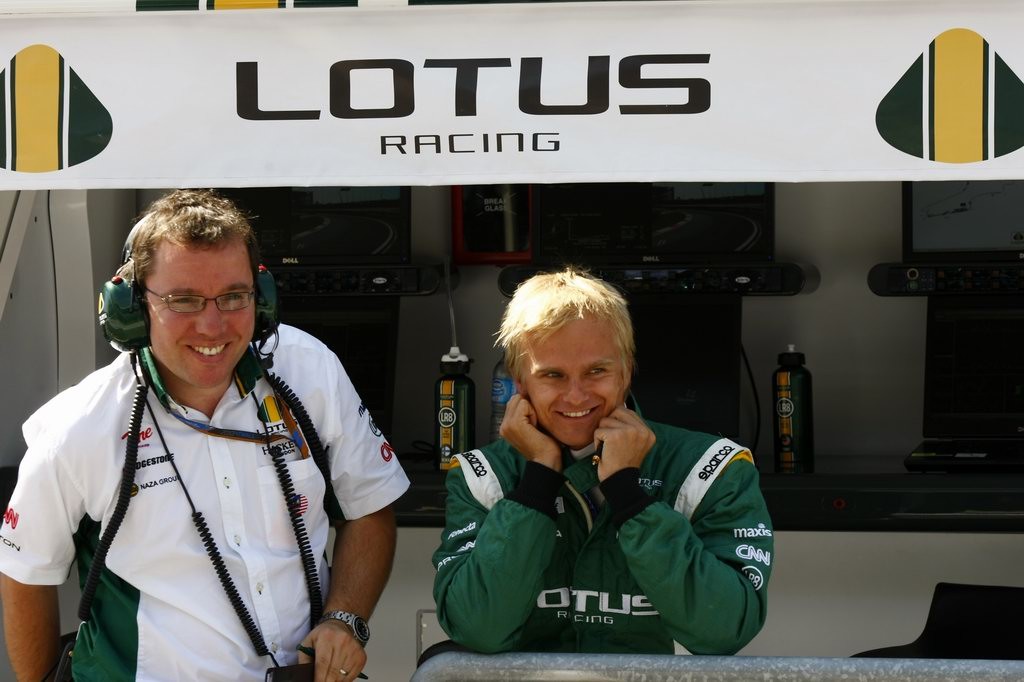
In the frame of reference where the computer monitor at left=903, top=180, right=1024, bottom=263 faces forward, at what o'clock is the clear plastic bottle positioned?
The clear plastic bottle is roughly at 2 o'clock from the computer monitor.

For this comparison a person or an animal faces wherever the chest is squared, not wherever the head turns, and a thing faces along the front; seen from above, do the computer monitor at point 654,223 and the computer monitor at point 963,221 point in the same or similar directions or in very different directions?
same or similar directions

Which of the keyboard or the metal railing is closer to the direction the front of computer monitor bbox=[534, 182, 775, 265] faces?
the metal railing

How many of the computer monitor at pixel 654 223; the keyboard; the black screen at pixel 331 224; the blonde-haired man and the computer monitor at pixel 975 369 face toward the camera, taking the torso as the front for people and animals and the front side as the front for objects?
5

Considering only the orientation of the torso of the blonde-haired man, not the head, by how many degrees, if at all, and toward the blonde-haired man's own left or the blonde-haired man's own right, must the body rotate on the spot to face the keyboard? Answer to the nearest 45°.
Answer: approximately 135° to the blonde-haired man's own left

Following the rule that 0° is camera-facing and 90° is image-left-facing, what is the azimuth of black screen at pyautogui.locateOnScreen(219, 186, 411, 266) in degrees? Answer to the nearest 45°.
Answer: approximately 0°

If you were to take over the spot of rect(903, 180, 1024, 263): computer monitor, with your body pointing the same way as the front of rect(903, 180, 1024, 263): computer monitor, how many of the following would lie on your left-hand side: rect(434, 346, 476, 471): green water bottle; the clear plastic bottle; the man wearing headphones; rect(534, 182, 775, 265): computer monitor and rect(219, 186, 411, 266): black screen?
0

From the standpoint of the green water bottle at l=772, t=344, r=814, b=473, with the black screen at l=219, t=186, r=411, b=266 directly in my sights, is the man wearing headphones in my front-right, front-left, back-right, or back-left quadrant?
front-left

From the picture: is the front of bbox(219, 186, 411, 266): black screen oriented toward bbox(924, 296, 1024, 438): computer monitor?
no

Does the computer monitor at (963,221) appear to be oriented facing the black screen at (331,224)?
no

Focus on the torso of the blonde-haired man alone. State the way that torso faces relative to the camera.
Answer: toward the camera

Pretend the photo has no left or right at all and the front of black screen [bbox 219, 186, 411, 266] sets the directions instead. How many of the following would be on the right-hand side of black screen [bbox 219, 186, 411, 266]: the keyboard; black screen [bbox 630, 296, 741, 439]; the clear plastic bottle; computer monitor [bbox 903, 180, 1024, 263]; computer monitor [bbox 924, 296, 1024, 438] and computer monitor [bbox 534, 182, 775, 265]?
0

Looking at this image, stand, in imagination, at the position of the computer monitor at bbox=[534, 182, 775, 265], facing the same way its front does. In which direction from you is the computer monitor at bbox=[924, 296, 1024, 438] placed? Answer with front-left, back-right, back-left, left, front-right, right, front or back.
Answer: left

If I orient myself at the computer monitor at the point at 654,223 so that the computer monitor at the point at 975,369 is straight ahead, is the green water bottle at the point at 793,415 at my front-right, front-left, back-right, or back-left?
front-right

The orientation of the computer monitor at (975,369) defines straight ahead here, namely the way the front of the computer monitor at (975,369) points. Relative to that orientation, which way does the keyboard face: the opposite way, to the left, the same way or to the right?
the same way

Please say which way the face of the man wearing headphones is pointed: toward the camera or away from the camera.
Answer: toward the camera

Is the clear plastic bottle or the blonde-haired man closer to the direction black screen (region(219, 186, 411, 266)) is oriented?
the blonde-haired man

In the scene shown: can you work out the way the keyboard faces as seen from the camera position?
facing the viewer
